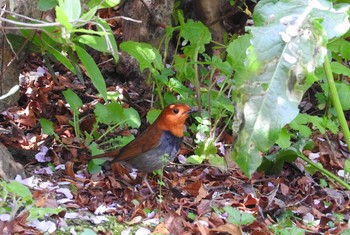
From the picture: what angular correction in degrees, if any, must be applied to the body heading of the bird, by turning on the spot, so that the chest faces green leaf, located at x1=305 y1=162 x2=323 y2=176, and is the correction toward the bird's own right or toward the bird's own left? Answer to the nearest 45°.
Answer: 0° — it already faces it

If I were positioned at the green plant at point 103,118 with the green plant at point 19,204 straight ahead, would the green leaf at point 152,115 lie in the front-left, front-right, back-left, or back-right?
back-left

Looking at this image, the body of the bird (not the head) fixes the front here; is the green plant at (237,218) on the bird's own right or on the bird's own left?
on the bird's own right

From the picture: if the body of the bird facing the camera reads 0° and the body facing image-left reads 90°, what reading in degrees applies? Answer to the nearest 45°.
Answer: approximately 270°
